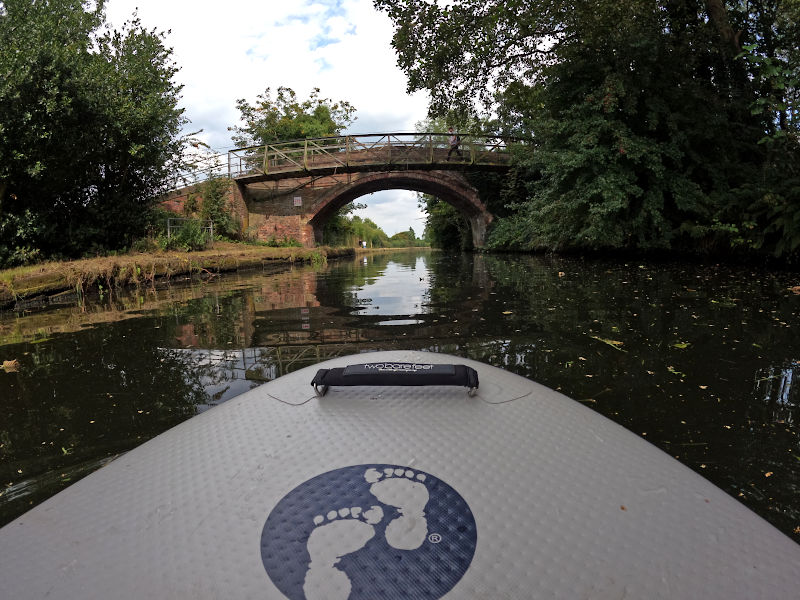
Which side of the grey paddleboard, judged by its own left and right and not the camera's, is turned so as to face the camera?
back

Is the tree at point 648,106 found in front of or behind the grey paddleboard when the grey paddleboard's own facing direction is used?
in front

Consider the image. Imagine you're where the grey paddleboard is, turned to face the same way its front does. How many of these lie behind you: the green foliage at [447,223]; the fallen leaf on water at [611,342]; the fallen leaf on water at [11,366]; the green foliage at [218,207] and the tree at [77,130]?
0

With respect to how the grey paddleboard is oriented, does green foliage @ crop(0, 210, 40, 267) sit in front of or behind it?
in front

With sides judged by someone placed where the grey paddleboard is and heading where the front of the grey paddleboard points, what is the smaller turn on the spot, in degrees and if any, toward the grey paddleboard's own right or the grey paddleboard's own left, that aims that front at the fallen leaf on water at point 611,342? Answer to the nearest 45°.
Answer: approximately 45° to the grey paddleboard's own right

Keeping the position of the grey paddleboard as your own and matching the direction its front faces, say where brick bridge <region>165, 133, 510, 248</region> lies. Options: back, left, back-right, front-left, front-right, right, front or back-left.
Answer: front

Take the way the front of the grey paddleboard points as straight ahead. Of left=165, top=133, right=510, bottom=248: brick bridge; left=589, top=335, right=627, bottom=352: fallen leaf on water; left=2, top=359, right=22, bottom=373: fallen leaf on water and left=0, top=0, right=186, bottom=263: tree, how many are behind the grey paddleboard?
0

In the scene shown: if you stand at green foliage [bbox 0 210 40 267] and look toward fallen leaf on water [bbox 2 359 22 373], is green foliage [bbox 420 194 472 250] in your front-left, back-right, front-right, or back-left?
back-left

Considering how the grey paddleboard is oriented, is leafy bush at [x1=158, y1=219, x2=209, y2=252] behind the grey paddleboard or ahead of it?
ahead

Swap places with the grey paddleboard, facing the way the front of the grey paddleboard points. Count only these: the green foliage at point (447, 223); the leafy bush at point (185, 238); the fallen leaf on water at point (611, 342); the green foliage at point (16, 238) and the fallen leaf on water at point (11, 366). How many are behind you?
0

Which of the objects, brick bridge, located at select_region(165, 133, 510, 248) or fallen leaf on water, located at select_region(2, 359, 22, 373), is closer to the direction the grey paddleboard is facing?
the brick bridge

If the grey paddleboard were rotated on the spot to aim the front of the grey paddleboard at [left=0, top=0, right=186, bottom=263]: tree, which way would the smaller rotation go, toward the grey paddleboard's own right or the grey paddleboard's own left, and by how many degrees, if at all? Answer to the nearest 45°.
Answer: approximately 45° to the grey paddleboard's own left

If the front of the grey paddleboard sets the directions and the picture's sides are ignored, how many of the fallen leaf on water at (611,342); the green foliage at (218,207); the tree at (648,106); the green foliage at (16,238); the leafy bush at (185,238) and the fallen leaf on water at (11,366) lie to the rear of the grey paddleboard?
0

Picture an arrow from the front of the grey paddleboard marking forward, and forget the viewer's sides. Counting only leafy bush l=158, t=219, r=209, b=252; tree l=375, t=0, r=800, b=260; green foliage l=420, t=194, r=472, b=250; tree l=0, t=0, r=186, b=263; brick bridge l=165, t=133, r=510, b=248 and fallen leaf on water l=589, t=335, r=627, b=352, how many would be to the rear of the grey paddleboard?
0

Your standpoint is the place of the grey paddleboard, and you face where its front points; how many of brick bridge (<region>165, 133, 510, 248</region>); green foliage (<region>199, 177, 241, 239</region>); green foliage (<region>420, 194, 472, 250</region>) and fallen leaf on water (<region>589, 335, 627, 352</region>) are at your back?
0

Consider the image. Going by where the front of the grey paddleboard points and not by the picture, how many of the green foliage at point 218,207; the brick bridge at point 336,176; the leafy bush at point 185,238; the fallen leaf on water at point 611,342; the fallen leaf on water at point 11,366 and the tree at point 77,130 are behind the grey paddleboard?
0
